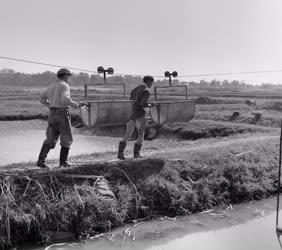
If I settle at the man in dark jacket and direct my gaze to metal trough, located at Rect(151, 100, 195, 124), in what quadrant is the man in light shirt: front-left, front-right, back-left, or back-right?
back-left

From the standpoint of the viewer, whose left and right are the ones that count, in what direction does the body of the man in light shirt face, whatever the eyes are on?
facing away from the viewer and to the right of the viewer

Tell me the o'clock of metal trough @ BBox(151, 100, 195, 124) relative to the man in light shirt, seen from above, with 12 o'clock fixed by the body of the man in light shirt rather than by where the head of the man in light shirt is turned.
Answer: The metal trough is roughly at 12 o'clock from the man in light shirt.

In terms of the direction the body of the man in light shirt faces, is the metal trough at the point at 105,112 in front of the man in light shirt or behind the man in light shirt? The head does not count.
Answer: in front

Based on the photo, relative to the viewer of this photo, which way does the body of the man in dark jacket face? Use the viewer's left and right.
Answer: facing away from the viewer and to the right of the viewer

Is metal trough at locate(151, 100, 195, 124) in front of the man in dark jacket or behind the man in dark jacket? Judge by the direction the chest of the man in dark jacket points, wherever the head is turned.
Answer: in front
